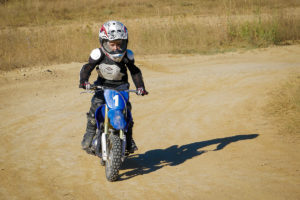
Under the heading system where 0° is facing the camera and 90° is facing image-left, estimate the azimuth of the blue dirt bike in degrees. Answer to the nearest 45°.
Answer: approximately 0°
